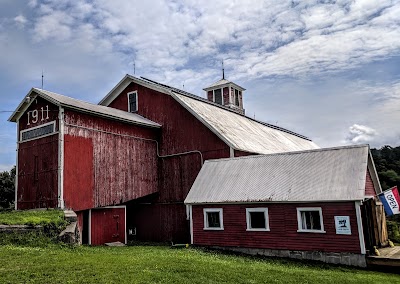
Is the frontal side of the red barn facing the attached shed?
no

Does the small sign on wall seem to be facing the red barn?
no

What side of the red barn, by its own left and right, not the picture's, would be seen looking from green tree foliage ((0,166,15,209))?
right

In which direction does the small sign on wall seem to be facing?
toward the camera

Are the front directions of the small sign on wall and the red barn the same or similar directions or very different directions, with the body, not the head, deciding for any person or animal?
same or similar directions

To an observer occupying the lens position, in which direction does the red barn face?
facing the viewer and to the left of the viewer

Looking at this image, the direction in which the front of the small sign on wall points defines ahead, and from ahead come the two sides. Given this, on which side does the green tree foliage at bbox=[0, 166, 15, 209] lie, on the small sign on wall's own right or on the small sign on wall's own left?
on the small sign on wall's own right

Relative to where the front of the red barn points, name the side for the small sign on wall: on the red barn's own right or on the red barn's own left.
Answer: on the red barn's own left
